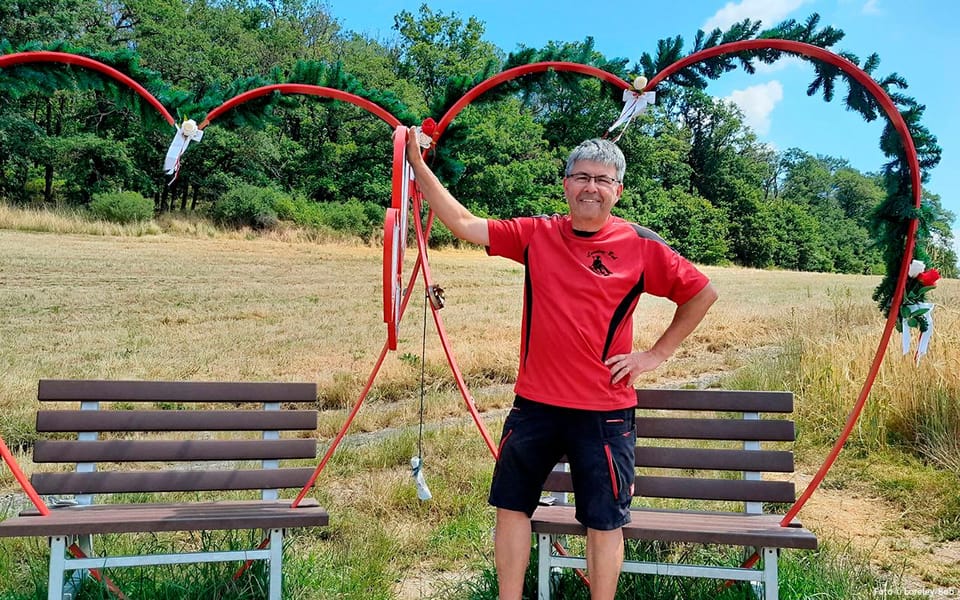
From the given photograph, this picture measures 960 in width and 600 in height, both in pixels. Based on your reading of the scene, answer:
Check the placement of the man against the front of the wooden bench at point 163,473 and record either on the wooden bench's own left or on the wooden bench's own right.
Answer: on the wooden bench's own left

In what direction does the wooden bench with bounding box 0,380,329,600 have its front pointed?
toward the camera

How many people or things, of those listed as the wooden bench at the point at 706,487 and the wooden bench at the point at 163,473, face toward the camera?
2

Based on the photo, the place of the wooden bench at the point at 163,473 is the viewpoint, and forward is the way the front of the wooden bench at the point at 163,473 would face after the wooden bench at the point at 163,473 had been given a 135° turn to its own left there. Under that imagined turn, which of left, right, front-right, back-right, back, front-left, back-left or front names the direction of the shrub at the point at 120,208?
front-left

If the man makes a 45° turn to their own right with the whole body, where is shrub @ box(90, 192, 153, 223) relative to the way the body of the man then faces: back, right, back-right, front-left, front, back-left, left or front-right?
right

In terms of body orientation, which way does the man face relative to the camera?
toward the camera

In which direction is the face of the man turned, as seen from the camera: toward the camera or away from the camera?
toward the camera

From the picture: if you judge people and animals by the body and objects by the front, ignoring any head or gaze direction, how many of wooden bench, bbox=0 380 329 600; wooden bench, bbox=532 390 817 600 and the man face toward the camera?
3

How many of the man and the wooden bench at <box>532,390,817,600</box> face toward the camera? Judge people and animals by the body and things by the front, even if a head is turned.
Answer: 2

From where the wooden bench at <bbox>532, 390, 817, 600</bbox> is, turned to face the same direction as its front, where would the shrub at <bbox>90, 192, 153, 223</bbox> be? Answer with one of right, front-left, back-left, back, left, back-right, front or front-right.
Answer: back-right

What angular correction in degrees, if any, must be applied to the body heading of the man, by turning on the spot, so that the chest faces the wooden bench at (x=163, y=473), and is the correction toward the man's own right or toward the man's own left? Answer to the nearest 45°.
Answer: approximately 90° to the man's own right
